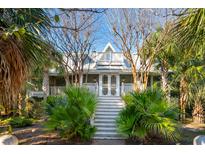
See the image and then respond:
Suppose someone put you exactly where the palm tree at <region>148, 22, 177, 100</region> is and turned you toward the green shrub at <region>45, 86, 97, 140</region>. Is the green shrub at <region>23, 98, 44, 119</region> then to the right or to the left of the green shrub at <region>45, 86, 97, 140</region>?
right

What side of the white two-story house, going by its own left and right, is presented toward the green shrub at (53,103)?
front

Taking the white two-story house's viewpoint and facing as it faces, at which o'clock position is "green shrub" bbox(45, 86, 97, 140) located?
The green shrub is roughly at 12 o'clock from the white two-story house.

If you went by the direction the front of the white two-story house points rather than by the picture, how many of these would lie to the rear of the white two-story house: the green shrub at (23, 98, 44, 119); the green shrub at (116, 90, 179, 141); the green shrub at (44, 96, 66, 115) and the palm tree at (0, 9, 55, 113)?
0

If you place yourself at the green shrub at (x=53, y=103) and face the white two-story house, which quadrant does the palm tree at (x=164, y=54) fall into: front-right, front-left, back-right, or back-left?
front-right

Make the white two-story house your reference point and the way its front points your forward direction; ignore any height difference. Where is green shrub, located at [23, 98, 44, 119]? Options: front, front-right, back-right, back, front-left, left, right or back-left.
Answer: front-right

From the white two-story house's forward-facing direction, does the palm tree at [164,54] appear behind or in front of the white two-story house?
in front

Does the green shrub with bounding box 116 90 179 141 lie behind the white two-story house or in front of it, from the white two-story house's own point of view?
in front

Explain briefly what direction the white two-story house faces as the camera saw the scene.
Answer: facing the viewer

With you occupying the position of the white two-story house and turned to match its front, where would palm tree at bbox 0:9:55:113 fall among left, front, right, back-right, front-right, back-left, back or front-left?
front
